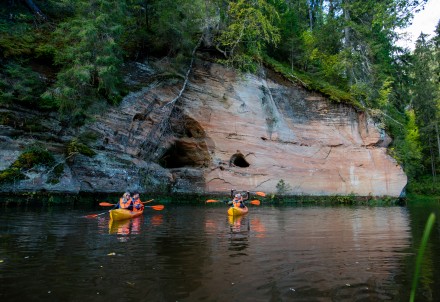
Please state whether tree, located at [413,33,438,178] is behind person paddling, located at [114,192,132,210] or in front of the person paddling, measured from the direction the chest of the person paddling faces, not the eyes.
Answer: behind

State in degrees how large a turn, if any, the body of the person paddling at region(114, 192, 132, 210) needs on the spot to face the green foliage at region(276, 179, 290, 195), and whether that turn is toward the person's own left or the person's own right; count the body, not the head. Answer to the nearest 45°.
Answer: approximately 180°

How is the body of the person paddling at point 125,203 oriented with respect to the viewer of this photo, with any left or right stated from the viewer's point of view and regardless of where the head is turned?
facing the viewer and to the left of the viewer
